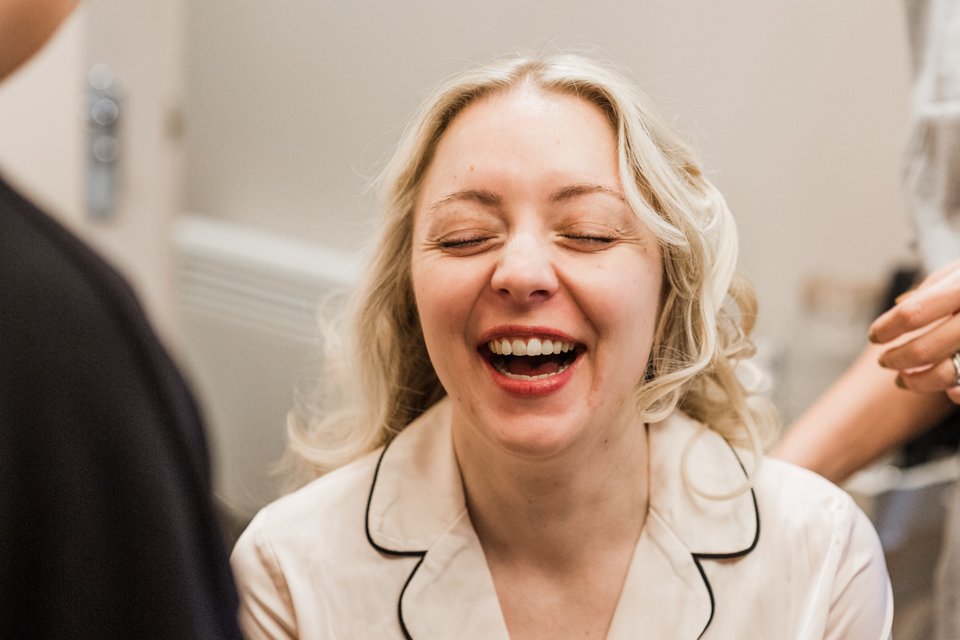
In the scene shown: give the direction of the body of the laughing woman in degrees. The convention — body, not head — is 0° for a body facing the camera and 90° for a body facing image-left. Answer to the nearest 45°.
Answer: approximately 0°

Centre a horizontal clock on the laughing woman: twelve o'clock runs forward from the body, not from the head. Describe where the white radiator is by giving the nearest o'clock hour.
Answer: The white radiator is roughly at 5 o'clock from the laughing woman.
